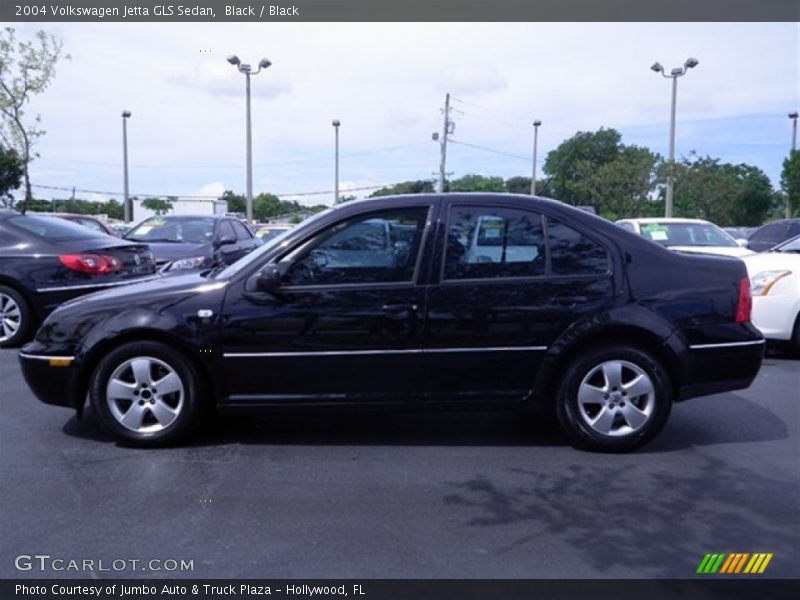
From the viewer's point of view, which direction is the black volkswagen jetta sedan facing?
to the viewer's left

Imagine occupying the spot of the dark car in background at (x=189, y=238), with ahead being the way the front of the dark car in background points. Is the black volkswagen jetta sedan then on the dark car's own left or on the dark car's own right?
on the dark car's own left

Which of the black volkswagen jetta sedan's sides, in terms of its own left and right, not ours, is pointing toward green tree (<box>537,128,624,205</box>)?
right

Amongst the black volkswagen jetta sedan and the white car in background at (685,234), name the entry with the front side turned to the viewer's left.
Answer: the black volkswagen jetta sedan

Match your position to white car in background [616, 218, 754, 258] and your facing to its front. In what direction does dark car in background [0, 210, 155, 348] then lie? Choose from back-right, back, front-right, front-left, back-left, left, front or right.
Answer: right

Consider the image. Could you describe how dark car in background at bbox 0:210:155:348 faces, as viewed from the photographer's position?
facing away from the viewer and to the left of the viewer

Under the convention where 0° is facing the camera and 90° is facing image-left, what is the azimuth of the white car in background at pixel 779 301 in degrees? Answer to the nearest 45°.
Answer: approximately 45°

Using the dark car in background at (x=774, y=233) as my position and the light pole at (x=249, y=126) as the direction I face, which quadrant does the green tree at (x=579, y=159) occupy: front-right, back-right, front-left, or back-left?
front-right

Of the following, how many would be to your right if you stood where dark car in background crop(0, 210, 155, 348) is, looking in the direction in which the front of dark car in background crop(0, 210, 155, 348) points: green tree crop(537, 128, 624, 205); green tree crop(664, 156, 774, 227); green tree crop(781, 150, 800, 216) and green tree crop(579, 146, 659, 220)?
4

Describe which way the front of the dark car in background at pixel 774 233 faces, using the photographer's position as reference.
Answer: facing the viewer and to the left of the viewer

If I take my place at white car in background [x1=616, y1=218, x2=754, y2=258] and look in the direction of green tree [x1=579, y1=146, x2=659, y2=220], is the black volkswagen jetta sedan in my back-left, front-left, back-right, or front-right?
back-left

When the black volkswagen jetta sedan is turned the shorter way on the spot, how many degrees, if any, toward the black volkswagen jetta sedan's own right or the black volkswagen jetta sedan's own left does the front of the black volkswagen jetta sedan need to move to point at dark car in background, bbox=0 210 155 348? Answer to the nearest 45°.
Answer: approximately 45° to the black volkswagen jetta sedan's own right

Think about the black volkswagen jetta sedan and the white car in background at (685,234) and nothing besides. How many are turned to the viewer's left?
1

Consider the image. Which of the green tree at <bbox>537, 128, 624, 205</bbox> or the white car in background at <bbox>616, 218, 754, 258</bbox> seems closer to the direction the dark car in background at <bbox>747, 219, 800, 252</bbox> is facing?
the white car in background

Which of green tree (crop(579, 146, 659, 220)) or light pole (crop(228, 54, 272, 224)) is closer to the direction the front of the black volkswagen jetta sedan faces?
the light pole

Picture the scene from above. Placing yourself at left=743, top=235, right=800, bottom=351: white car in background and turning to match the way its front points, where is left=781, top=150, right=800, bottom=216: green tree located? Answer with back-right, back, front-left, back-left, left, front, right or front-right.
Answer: back-right
